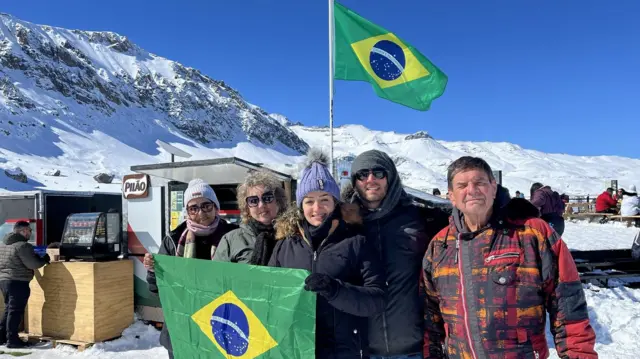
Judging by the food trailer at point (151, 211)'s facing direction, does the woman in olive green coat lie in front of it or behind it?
in front

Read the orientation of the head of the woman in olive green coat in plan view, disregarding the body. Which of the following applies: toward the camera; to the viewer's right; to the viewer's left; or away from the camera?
toward the camera

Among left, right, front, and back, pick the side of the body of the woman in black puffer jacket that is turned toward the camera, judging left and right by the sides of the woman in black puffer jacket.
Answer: front

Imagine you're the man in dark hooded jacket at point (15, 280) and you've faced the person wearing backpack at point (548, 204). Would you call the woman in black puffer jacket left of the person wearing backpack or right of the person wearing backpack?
right

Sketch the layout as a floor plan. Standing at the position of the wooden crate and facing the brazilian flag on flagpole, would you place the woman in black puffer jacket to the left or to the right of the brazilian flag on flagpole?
right

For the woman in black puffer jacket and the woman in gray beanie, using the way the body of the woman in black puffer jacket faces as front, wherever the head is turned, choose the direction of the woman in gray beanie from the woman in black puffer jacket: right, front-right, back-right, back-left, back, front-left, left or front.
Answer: back-right

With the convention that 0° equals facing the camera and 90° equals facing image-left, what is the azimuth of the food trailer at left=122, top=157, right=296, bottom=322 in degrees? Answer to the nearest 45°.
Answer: approximately 315°

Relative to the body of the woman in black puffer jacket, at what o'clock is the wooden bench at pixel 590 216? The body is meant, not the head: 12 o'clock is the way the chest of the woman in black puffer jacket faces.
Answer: The wooden bench is roughly at 7 o'clock from the woman in black puffer jacket.

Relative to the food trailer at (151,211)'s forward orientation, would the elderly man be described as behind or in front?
in front

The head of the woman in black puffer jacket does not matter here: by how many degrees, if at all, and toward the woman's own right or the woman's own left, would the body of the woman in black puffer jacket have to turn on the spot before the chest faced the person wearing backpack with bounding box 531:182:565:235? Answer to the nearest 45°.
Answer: approximately 135° to the woman's own left

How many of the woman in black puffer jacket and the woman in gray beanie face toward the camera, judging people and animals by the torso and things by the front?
2

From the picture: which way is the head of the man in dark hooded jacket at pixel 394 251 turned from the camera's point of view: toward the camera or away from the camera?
toward the camera

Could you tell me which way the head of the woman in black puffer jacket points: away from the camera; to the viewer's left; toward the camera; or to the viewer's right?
toward the camera

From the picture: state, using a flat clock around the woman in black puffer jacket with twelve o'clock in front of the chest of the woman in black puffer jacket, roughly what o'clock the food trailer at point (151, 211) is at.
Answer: The food trailer is roughly at 5 o'clock from the woman in black puffer jacket.
